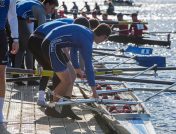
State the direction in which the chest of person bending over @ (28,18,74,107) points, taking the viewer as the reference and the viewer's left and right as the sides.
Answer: facing to the right of the viewer

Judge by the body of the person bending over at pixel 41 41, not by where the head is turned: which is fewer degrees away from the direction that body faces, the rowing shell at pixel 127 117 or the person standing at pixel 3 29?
the rowing shell

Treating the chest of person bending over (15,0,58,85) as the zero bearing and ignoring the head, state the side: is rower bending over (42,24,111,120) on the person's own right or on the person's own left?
on the person's own right

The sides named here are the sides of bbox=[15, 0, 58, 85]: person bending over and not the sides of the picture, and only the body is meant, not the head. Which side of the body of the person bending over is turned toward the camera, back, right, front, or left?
right

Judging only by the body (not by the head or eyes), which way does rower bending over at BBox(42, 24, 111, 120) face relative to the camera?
to the viewer's right
